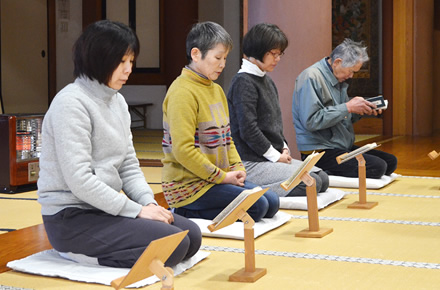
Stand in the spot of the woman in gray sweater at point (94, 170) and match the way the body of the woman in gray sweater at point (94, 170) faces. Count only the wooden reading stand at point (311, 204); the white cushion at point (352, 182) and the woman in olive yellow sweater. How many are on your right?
0

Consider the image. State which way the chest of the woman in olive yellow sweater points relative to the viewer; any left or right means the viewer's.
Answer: facing the viewer and to the right of the viewer

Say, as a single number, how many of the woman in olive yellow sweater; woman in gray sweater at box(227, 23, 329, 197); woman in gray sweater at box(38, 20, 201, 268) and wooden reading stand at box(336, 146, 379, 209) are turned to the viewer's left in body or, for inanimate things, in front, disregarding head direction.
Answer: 1

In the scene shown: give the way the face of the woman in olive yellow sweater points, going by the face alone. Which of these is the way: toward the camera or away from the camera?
toward the camera

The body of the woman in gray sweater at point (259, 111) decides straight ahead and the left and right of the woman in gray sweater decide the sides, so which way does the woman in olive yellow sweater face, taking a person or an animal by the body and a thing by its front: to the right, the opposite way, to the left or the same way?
the same way

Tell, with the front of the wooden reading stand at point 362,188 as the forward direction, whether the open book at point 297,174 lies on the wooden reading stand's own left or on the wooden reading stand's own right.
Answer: on the wooden reading stand's own left

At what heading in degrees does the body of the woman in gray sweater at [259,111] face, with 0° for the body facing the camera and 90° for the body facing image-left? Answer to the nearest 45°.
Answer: approximately 315°

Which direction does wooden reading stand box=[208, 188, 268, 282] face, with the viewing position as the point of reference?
facing away from the viewer and to the left of the viewer

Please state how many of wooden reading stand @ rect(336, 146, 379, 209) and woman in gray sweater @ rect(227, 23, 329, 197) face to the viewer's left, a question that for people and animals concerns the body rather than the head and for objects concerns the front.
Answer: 1

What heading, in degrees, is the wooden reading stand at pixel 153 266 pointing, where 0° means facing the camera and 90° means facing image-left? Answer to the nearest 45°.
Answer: approximately 135°

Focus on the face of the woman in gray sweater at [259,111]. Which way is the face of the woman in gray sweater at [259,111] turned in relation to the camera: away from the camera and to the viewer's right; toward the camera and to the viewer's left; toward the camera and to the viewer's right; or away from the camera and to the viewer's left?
toward the camera and to the viewer's right

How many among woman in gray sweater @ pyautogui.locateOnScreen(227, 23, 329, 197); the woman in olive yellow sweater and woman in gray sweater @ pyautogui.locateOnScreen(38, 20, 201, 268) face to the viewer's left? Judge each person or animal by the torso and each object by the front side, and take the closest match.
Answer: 0
